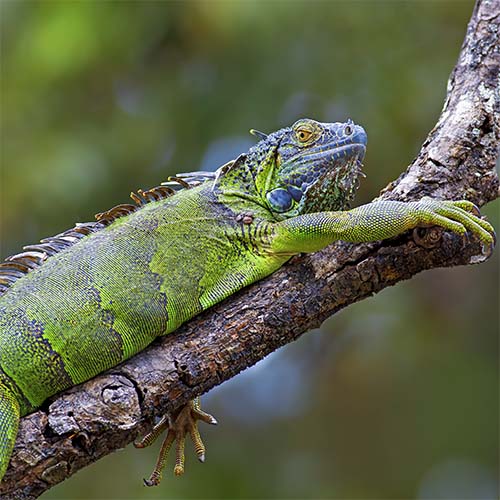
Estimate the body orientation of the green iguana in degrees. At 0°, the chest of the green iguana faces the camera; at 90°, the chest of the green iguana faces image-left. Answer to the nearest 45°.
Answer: approximately 270°
